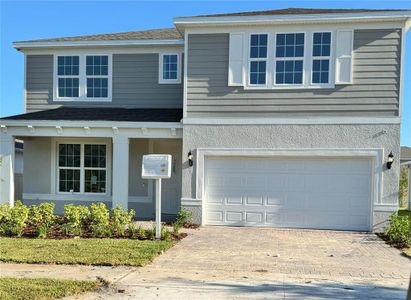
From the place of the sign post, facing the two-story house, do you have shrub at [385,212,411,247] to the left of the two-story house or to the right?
right

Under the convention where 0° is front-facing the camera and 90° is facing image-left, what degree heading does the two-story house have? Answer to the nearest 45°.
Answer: approximately 0°

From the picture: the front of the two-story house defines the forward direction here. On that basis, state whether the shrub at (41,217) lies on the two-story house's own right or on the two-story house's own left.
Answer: on the two-story house's own right

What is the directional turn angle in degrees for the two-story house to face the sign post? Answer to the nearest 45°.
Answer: approximately 45° to its right
